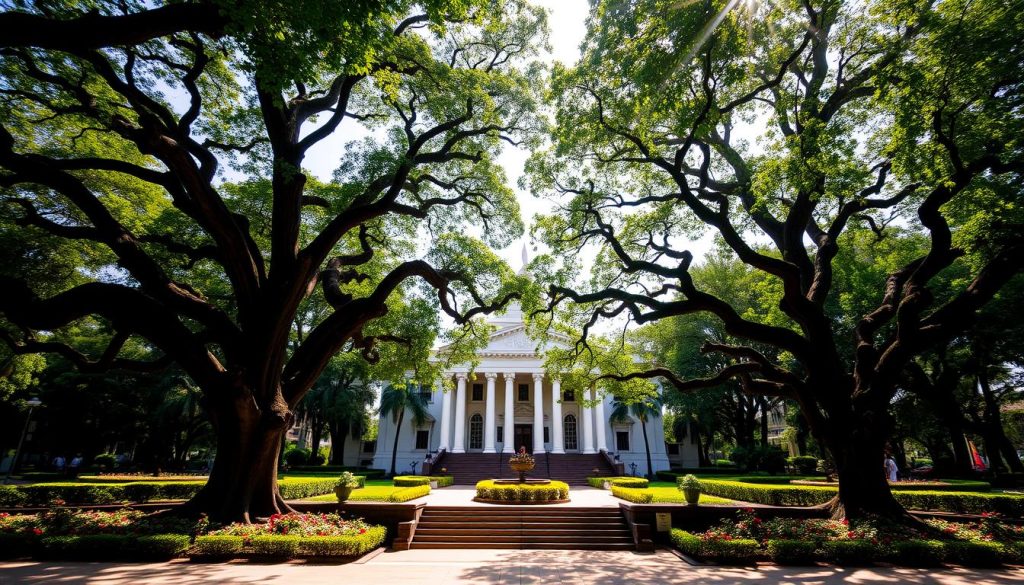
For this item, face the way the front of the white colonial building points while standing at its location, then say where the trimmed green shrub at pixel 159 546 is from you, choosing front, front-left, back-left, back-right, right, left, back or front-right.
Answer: front

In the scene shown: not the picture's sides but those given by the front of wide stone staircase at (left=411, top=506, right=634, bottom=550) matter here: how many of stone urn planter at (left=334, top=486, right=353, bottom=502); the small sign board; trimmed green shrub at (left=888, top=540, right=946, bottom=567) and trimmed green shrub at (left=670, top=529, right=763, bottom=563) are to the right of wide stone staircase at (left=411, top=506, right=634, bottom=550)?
1

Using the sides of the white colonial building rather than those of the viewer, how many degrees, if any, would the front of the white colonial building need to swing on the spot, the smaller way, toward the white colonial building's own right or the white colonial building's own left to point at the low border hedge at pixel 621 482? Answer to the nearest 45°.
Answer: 0° — it already faces it

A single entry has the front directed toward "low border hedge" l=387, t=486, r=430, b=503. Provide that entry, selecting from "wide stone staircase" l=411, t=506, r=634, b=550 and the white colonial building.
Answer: the white colonial building

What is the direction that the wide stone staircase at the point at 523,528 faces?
toward the camera

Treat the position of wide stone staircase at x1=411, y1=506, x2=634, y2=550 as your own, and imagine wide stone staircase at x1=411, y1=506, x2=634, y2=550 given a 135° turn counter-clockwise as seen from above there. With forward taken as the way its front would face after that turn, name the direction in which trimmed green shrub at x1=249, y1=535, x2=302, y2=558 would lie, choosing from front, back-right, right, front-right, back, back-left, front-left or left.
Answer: back

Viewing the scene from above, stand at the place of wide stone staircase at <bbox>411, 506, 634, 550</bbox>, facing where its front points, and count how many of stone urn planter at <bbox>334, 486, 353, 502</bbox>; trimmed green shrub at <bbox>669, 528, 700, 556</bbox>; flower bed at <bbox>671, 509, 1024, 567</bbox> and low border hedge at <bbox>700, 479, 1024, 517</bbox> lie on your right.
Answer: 1

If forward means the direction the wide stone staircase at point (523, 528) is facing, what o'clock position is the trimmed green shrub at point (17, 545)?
The trimmed green shrub is roughly at 2 o'clock from the wide stone staircase.

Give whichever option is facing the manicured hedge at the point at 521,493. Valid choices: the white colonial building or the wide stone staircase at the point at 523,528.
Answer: the white colonial building

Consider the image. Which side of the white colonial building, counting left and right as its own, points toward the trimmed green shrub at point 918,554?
front

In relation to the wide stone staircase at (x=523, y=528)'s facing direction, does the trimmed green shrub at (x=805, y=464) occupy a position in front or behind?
behind

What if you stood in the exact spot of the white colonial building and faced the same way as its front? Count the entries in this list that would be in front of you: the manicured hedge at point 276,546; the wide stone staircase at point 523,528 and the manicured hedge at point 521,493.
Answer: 3

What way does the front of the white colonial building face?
toward the camera

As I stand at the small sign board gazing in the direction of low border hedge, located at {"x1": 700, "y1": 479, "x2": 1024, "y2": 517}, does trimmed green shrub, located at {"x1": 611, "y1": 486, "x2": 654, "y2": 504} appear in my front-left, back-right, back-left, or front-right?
front-left

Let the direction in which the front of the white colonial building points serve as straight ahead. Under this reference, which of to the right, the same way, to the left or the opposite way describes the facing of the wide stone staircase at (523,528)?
the same way

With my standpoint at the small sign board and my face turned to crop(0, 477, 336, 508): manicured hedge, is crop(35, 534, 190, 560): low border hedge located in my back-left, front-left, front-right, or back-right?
front-left

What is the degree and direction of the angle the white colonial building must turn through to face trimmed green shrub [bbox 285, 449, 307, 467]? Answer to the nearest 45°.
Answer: approximately 90° to its right

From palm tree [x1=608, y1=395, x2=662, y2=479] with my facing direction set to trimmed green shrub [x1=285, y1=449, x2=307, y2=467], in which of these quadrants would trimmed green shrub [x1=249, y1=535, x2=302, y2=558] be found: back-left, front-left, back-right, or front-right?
front-left

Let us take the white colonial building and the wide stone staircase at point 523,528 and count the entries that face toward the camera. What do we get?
2
